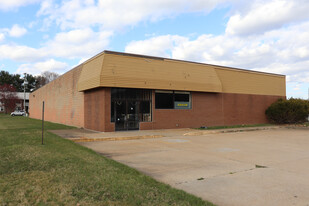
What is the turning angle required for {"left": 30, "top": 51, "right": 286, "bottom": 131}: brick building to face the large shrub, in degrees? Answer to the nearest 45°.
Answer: approximately 90° to its left

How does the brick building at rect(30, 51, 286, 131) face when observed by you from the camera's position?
facing the viewer and to the right of the viewer
